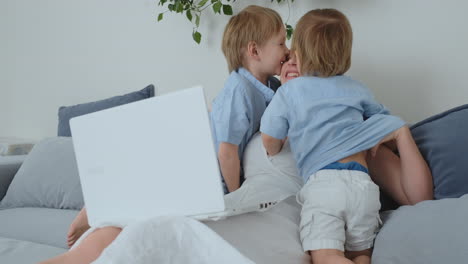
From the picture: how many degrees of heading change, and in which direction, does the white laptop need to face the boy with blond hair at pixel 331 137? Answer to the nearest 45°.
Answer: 0° — it already faces them

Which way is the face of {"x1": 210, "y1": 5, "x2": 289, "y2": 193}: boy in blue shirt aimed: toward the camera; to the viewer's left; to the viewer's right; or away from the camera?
to the viewer's right

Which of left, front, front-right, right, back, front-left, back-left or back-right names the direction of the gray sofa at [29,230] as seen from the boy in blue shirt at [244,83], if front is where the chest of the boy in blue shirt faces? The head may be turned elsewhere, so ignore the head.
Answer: back

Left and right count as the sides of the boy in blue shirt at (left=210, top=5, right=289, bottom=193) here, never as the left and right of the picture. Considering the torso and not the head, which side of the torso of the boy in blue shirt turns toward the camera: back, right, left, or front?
right

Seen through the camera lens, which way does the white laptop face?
facing away from the viewer and to the right of the viewer

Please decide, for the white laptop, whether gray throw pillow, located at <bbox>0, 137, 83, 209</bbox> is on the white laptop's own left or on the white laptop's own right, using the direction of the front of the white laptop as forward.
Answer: on the white laptop's own left

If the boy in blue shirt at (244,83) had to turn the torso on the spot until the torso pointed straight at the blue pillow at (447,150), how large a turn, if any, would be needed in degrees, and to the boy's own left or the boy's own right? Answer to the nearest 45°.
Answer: approximately 45° to the boy's own right
